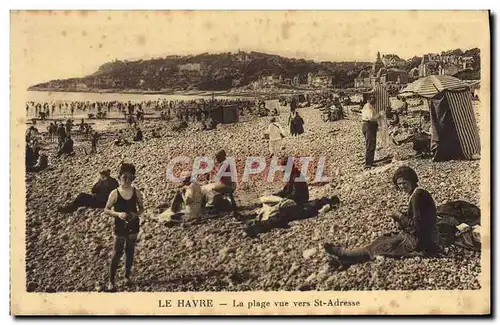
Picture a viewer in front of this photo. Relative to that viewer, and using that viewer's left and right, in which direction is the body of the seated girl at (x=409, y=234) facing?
facing to the left of the viewer

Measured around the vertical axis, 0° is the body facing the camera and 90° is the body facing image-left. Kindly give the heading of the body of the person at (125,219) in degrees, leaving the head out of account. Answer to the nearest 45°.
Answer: approximately 0°

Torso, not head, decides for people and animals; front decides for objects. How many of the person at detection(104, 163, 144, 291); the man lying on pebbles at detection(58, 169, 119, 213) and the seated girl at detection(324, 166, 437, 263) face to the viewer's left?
2

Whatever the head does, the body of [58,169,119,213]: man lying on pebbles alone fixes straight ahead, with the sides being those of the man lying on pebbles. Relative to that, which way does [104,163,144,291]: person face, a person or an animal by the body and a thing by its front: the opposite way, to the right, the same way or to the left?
to the left

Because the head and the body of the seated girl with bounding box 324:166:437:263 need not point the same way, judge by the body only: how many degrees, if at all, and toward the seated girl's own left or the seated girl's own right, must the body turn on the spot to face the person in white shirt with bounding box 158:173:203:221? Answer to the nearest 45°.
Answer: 0° — they already face them

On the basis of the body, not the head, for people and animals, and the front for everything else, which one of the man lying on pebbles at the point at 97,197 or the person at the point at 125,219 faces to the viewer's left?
the man lying on pebbles

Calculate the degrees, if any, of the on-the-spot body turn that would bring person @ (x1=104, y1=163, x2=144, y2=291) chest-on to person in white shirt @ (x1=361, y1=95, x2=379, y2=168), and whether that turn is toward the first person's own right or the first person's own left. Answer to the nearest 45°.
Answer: approximately 90° to the first person's own left
